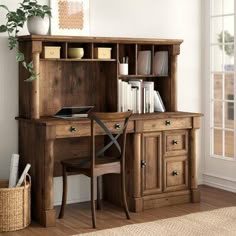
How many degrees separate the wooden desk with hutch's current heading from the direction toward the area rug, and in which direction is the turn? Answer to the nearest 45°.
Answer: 0° — it already faces it

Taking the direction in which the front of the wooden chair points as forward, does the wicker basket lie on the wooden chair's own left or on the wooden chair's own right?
on the wooden chair's own left

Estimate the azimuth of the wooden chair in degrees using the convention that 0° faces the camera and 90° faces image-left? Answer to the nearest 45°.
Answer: approximately 135°

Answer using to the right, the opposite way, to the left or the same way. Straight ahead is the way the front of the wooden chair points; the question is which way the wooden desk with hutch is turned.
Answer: the opposite way

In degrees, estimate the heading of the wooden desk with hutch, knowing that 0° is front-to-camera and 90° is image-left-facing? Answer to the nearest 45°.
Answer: approximately 315°

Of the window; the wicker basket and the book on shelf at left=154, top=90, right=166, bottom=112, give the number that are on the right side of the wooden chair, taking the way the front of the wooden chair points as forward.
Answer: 2
